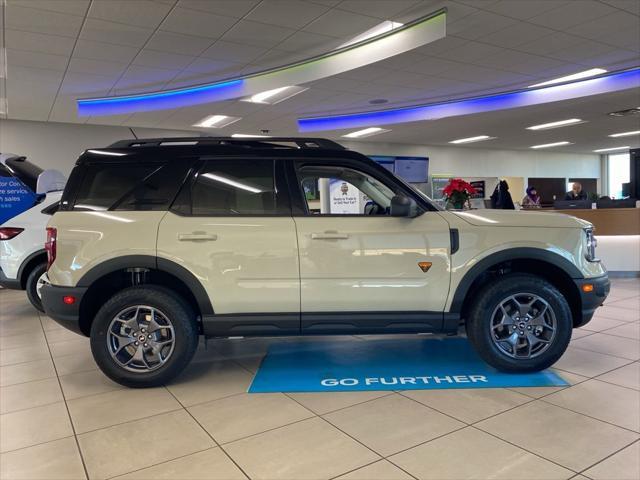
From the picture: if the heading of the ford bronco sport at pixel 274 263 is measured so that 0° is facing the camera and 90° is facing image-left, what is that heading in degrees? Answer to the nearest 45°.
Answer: approximately 270°

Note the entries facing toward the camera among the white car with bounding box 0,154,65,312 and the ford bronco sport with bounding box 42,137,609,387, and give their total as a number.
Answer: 0

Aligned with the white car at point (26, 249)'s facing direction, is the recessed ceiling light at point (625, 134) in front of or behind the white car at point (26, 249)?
in front

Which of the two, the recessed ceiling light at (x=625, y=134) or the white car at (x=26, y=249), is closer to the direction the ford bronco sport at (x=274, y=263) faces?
the recessed ceiling light

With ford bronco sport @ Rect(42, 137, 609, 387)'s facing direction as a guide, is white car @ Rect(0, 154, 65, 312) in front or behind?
behind

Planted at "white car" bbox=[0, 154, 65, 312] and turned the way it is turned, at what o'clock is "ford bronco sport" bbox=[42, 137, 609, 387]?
The ford bronco sport is roughly at 4 o'clock from the white car.

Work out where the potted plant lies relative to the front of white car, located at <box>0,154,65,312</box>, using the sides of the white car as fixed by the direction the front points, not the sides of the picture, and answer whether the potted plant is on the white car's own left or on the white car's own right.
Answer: on the white car's own right

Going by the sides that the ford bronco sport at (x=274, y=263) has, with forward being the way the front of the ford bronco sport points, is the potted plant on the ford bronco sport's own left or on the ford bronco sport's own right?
on the ford bronco sport's own left

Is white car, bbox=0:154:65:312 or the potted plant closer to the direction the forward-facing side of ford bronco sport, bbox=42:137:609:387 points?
the potted plant
